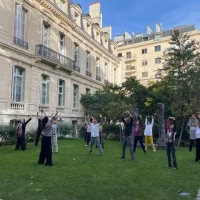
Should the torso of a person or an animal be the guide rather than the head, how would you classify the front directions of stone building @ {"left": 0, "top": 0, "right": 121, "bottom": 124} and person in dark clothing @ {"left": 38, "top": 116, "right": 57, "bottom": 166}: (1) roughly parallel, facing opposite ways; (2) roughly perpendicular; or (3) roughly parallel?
roughly perpendicular

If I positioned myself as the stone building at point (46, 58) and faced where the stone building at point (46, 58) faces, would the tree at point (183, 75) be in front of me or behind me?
in front

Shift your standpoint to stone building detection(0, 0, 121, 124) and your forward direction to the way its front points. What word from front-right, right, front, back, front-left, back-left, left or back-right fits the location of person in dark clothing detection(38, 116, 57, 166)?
front-right

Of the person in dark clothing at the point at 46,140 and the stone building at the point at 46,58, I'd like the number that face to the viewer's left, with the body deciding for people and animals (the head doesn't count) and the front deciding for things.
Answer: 0
